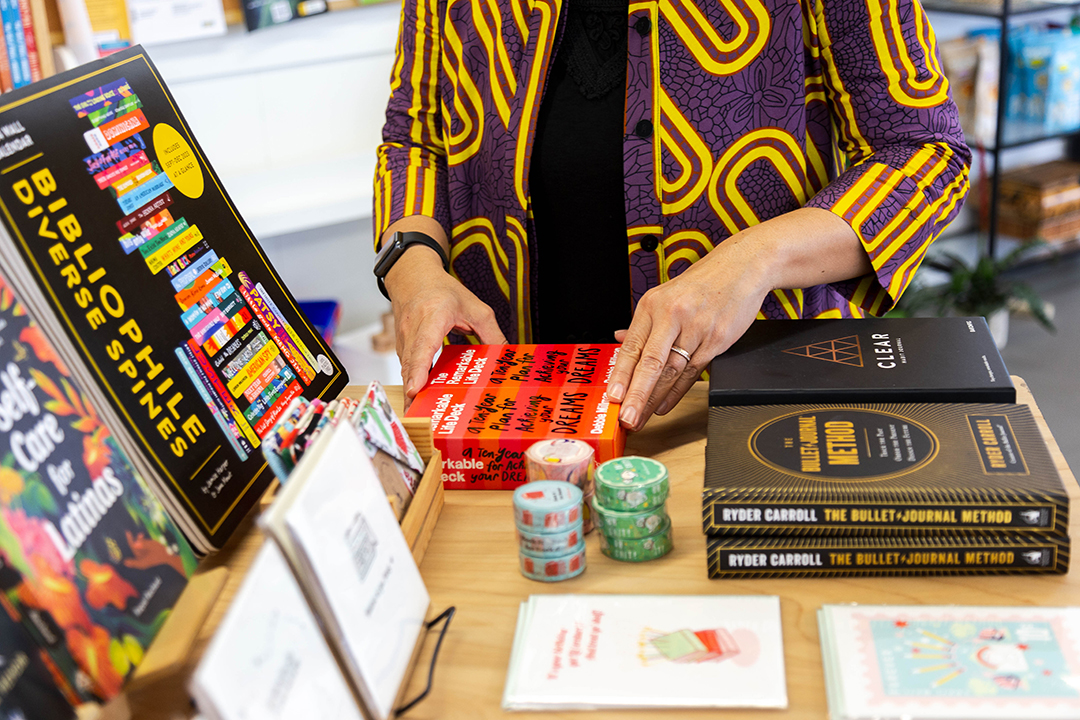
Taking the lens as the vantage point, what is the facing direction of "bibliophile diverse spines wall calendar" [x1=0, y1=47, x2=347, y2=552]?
facing the viewer and to the right of the viewer

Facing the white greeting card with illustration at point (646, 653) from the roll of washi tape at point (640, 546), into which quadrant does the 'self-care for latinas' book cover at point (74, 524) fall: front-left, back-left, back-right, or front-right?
front-right

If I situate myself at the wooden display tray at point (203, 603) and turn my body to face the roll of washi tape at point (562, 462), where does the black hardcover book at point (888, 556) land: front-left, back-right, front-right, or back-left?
front-right

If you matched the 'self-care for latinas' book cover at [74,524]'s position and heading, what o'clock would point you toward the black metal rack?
The black metal rack is roughly at 10 o'clock from the 'self-care for latinas' book cover.

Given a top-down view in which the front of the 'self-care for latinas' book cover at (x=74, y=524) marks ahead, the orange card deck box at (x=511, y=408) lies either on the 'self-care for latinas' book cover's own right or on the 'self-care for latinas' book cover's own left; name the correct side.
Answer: on the 'self-care for latinas' book cover's own left

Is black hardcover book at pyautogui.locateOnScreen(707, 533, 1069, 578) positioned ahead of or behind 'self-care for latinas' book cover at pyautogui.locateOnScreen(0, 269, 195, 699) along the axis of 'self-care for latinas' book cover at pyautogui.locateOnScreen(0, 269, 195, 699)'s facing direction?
ahead

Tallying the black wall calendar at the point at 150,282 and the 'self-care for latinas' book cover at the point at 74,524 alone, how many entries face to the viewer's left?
0

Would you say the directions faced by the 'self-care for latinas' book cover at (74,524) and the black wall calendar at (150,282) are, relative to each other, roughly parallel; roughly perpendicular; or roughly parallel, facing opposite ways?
roughly parallel

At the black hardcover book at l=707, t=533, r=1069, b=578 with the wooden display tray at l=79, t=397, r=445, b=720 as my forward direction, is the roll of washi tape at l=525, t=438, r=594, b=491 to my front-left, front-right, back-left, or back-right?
front-right

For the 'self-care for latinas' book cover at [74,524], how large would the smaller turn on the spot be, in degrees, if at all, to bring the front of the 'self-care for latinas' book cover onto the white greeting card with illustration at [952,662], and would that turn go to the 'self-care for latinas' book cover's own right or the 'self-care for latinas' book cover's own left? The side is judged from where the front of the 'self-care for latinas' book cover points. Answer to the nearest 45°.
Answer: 0° — it already faces it

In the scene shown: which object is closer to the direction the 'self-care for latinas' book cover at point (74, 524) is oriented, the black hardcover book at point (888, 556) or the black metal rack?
the black hardcover book
